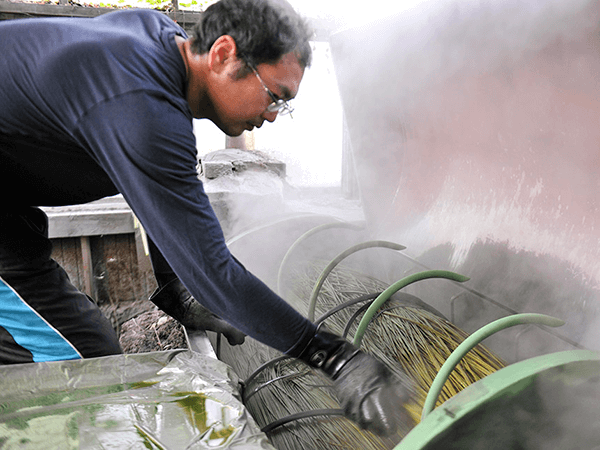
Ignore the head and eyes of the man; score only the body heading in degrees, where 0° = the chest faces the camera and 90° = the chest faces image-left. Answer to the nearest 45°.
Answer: approximately 270°

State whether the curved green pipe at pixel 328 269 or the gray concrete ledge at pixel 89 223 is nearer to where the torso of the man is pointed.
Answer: the curved green pipe

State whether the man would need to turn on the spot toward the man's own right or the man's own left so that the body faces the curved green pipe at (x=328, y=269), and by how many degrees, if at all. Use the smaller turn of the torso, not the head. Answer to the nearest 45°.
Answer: approximately 45° to the man's own left

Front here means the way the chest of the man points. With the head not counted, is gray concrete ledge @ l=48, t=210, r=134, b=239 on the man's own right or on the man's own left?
on the man's own left
